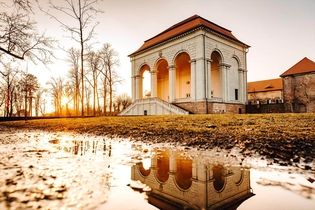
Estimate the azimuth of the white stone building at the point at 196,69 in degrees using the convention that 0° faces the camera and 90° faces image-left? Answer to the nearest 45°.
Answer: approximately 45°
